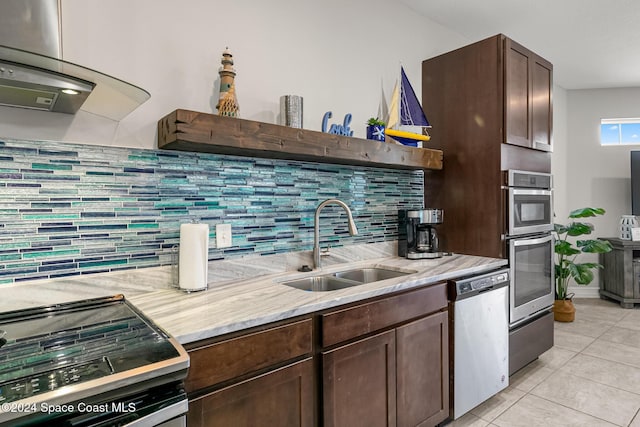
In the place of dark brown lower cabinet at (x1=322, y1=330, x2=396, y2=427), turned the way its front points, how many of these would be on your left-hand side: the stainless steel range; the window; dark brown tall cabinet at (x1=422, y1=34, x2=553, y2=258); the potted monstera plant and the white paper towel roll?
3

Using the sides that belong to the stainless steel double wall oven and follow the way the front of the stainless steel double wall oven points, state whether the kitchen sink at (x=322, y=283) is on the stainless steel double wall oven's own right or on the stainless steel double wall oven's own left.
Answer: on the stainless steel double wall oven's own right

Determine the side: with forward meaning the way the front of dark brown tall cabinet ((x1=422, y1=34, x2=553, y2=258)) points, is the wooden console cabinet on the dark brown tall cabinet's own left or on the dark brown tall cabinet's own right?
on the dark brown tall cabinet's own left

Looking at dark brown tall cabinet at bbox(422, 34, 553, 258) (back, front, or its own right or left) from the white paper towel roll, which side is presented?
right

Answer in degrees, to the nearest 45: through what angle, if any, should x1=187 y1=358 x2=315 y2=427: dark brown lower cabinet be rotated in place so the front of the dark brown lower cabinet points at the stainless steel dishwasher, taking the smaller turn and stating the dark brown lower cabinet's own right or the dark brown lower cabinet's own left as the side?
approximately 90° to the dark brown lower cabinet's own left

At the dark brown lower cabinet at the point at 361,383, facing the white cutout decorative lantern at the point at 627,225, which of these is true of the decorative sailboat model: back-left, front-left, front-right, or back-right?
front-left

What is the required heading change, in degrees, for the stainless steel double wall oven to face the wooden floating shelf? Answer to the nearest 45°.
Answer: approximately 90° to its right

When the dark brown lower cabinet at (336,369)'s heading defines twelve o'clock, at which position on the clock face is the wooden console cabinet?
The wooden console cabinet is roughly at 9 o'clock from the dark brown lower cabinet.

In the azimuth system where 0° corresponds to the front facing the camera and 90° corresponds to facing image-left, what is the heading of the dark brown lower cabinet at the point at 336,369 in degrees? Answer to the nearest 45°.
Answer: approximately 315°

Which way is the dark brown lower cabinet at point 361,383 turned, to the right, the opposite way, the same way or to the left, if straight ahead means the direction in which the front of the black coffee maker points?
the same way

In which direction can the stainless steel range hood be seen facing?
toward the camera

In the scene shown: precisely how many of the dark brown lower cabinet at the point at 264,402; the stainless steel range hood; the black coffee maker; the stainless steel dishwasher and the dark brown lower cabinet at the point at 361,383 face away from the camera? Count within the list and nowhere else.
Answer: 0

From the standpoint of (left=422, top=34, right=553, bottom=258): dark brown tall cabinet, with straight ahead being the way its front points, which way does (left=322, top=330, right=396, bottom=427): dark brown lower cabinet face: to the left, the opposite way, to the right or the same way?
the same way

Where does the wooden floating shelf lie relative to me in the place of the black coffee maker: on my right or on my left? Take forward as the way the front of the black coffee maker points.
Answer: on my right

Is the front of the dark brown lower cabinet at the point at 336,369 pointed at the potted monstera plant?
no

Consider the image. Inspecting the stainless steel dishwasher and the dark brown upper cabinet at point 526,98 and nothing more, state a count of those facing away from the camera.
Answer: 0

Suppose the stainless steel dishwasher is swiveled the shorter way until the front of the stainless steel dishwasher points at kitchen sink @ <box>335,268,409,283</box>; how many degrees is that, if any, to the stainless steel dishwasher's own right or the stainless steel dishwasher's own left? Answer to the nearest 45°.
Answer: approximately 135° to the stainless steel dishwasher's own right

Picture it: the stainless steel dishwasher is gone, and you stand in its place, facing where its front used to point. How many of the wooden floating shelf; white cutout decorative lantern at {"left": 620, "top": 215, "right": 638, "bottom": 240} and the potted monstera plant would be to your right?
1

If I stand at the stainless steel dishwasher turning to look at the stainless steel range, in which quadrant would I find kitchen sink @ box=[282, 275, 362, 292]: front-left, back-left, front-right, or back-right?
front-right

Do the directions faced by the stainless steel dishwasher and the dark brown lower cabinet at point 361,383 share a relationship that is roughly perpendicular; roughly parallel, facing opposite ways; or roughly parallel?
roughly parallel

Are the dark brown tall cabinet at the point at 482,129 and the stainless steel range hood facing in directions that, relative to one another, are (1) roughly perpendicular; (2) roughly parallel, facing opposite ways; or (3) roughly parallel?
roughly parallel

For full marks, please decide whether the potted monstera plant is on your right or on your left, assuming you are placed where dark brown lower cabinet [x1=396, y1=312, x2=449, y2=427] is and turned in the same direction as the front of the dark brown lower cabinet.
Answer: on your left
